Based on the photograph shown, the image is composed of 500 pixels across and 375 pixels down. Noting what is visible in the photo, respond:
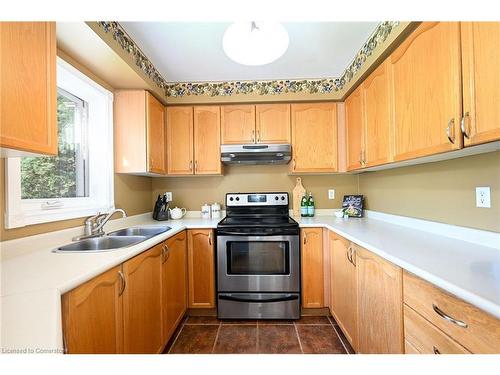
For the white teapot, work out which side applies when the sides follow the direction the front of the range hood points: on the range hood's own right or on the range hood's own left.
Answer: on the range hood's own right

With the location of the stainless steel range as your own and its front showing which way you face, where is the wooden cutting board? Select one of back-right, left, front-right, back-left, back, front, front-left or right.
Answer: back-left

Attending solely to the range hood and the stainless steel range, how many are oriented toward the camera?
2

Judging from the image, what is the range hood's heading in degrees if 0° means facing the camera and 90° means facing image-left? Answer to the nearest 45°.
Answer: approximately 0°

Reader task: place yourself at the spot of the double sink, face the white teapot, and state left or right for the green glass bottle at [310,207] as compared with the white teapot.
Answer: right

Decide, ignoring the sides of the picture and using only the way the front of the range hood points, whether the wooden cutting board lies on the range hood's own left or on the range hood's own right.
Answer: on the range hood's own left

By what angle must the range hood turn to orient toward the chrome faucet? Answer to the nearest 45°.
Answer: approximately 45° to its right

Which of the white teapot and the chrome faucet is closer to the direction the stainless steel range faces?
the chrome faucet

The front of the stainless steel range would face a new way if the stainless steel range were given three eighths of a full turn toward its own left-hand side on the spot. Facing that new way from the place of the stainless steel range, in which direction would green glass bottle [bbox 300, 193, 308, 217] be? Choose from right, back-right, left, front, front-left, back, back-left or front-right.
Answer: front

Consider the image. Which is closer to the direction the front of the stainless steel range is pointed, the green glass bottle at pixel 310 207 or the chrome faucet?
the chrome faucet

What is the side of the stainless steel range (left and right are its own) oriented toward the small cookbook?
left
